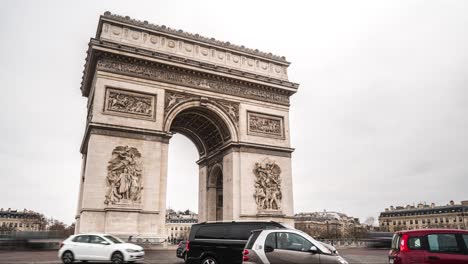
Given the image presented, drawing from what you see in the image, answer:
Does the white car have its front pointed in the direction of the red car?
yes

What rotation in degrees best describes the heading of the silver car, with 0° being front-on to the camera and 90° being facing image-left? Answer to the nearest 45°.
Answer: approximately 270°

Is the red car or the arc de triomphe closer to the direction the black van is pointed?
the red car

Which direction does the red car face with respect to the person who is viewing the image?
facing to the right of the viewer

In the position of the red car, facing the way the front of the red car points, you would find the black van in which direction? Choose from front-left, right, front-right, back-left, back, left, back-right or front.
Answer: back

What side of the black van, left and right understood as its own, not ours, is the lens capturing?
right

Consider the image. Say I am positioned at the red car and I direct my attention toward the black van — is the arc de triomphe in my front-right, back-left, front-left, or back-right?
front-right
